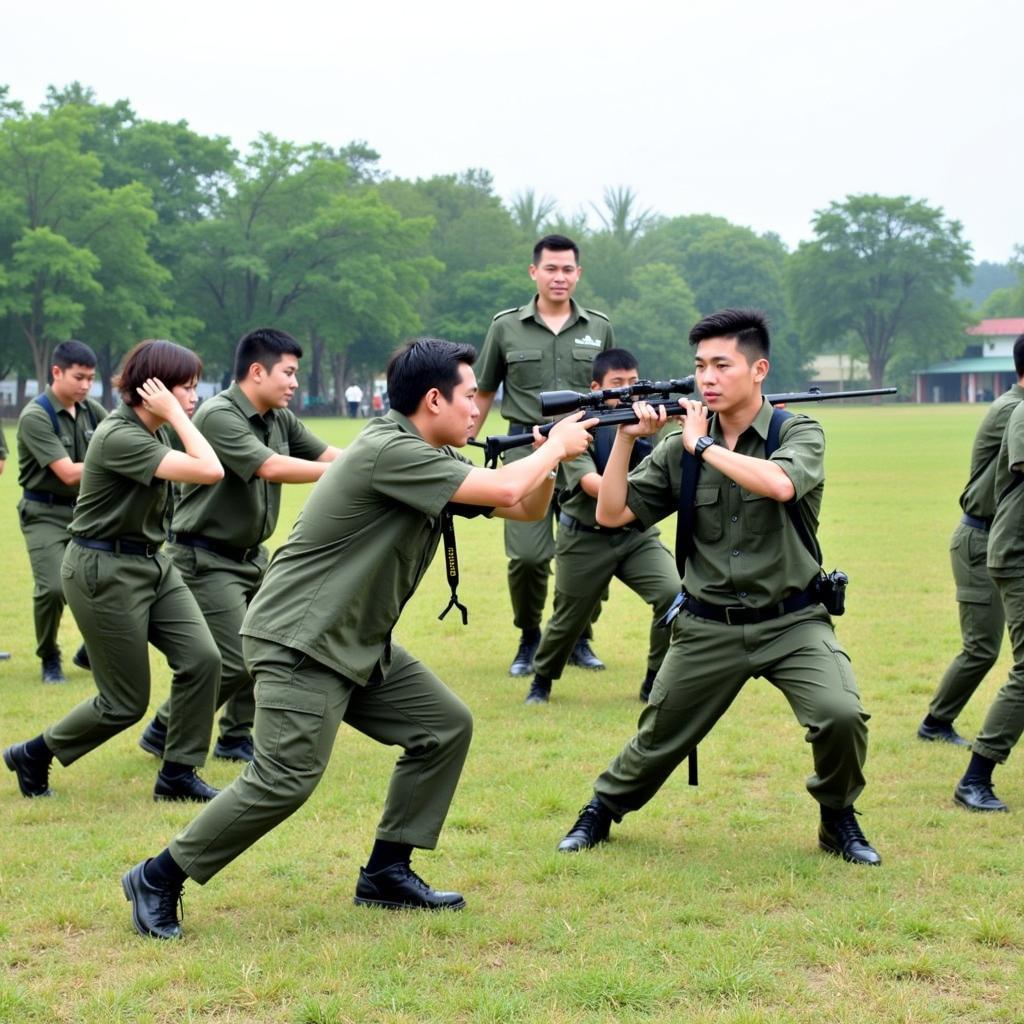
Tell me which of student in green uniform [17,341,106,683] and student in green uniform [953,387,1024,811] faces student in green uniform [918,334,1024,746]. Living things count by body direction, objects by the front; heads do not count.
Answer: student in green uniform [17,341,106,683]

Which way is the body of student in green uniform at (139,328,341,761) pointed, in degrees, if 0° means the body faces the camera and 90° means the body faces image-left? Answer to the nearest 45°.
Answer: approximately 315°

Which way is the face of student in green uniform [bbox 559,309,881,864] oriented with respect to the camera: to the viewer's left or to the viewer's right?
to the viewer's left

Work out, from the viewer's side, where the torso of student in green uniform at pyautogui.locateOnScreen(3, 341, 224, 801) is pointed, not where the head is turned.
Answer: to the viewer's right

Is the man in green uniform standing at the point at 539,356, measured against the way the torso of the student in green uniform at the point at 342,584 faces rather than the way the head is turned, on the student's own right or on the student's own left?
on the student's own left

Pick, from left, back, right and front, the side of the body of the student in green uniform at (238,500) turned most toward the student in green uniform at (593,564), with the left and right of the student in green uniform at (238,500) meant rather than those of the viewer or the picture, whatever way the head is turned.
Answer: left

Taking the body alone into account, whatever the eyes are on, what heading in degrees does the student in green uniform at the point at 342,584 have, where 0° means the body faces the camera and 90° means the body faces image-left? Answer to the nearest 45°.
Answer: approximately 270°
